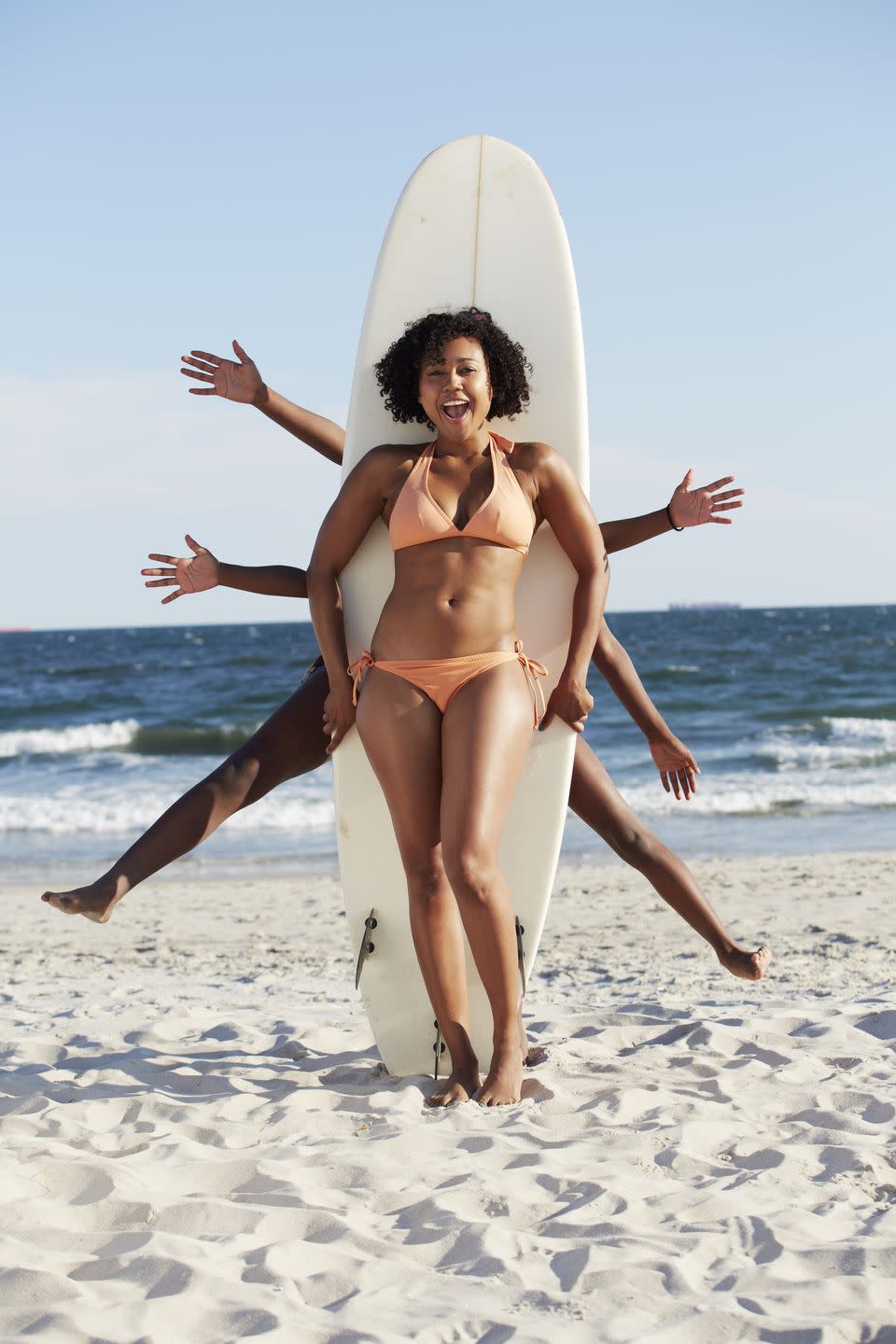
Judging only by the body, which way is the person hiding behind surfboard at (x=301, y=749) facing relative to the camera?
toward the camera

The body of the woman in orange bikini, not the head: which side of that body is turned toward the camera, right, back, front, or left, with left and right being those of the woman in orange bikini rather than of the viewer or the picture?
front

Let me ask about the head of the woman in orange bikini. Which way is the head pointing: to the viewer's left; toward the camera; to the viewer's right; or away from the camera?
toward the camera

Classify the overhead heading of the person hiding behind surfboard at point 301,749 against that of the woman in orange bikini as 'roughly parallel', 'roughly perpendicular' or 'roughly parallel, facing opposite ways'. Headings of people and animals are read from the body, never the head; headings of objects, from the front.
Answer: roughly parallel
